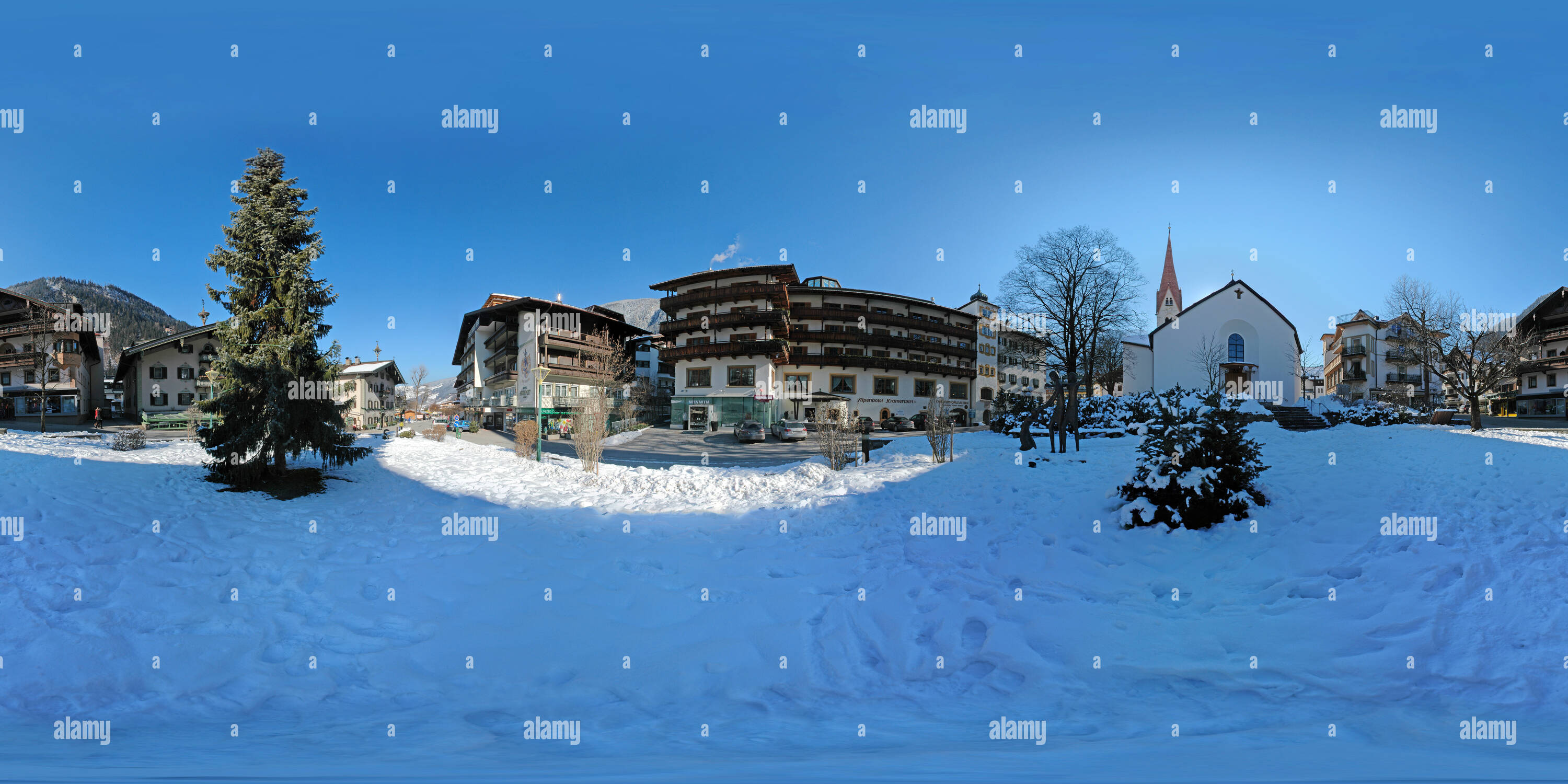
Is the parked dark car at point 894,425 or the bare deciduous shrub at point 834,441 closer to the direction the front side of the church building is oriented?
the bare deciduous shrub

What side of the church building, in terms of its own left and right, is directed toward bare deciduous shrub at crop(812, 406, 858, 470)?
front

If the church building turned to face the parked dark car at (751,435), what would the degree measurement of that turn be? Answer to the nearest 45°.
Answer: approximately 45° to its right

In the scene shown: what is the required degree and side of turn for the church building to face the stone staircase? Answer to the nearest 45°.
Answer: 0° — it already faces it

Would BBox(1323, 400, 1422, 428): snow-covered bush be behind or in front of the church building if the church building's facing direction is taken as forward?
in front

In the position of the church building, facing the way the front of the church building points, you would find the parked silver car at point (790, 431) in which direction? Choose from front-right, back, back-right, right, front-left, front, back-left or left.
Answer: front-right

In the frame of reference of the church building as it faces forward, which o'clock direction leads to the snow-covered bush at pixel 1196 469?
The snow-covered bush is roughly at 12 o'clock from the church building.

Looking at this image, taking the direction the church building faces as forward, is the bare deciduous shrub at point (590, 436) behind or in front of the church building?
in front

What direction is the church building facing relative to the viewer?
toward the camera

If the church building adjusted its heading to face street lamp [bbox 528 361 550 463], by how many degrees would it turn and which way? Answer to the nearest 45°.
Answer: approximately 45° to its right
